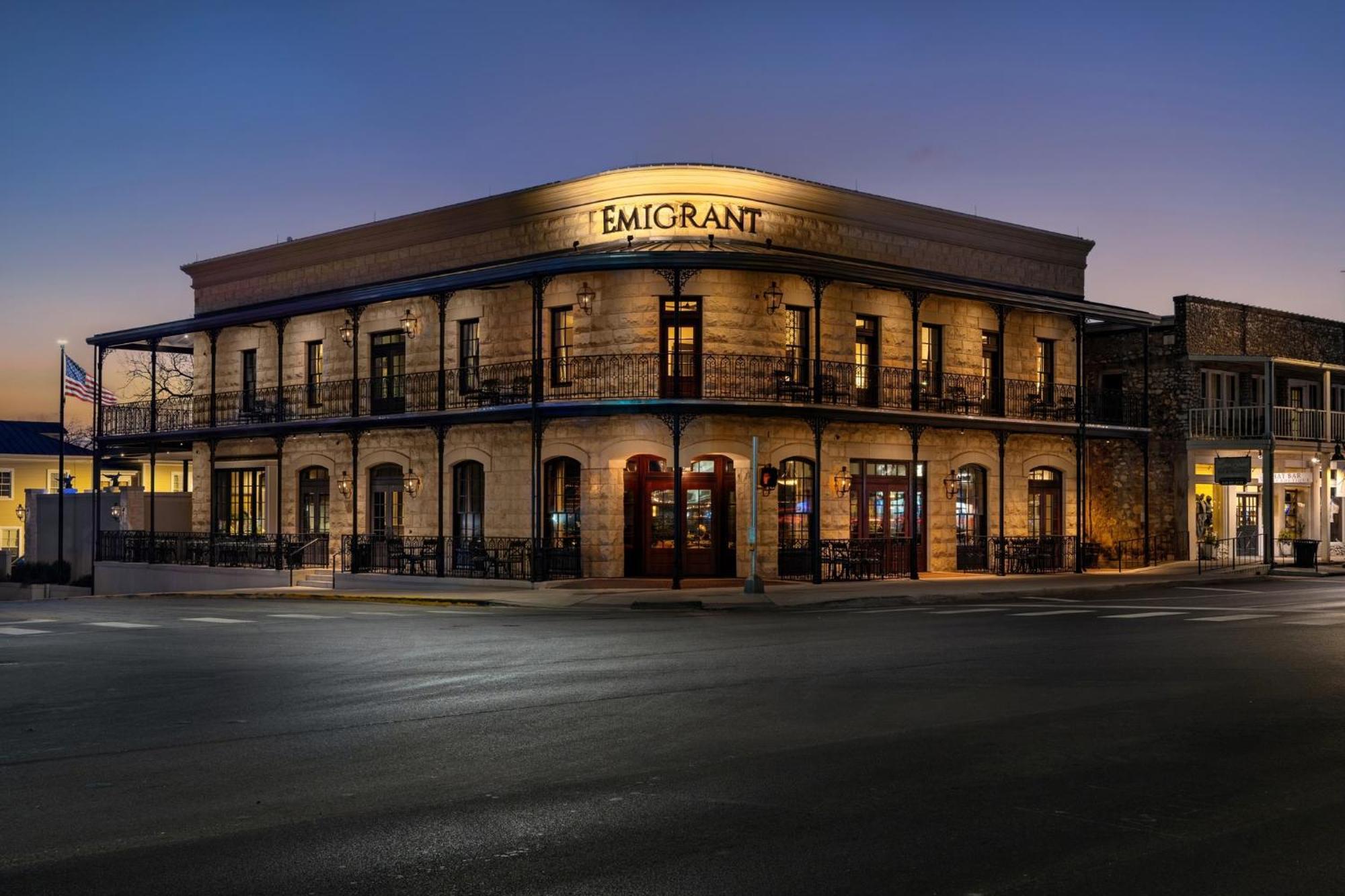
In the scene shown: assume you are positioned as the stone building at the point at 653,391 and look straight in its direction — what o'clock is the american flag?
The american flag is roughly at 4 o'clock from the stone building.

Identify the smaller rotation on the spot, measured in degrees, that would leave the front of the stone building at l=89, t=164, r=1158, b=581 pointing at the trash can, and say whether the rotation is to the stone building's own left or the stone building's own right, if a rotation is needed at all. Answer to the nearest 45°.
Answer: approximately 90° to the stone building's own left

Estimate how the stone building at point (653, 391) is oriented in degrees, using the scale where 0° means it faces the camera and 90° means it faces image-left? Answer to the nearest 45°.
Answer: approximately 0°

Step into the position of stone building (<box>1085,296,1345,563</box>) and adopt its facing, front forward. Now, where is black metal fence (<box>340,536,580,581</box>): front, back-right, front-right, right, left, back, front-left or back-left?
right

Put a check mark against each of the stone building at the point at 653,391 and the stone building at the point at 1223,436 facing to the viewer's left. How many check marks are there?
0
